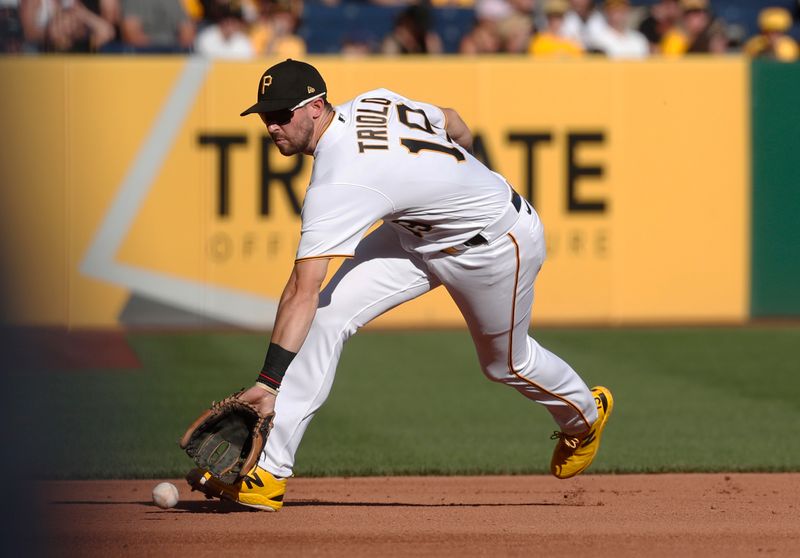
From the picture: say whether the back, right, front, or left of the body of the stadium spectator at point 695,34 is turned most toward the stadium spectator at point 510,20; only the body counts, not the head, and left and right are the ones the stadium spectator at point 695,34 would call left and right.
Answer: right

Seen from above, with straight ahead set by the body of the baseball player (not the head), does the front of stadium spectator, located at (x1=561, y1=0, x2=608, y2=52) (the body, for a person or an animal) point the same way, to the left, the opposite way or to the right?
to the left

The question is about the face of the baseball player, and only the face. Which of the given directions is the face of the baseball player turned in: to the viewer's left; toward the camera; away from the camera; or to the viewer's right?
to the viewer's left

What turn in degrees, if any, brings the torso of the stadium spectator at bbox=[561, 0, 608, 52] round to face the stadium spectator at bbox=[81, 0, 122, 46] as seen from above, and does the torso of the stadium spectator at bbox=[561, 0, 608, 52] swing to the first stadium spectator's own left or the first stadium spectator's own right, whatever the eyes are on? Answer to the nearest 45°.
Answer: approximately 90° to the first stadium spectator's own right

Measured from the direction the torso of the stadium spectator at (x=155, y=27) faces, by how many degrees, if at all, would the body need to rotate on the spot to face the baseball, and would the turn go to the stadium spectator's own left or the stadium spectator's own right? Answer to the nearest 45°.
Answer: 0° — they already face it

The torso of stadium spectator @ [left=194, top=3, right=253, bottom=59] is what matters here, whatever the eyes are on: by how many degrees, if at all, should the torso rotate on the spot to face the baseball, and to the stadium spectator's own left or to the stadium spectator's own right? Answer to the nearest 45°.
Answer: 0° — they already face it

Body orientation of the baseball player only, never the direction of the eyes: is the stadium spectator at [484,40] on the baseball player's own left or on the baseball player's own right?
on the baseball player's own right

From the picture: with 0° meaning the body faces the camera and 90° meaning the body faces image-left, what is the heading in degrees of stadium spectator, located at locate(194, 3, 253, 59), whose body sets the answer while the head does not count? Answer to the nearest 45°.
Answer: approximately 0°

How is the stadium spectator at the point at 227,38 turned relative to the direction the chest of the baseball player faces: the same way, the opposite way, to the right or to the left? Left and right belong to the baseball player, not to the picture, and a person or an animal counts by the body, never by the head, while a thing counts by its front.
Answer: to the left

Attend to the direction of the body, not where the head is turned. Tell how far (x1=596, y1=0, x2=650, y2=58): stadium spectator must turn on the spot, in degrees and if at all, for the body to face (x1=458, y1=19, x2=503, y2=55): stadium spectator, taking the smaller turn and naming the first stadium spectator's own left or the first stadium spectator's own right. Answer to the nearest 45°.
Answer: approximately 45° to the first stadium spectator's own right

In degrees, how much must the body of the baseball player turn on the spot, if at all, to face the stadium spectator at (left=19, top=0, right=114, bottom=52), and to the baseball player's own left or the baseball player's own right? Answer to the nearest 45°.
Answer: approximately 45° to the baseball player's own right
